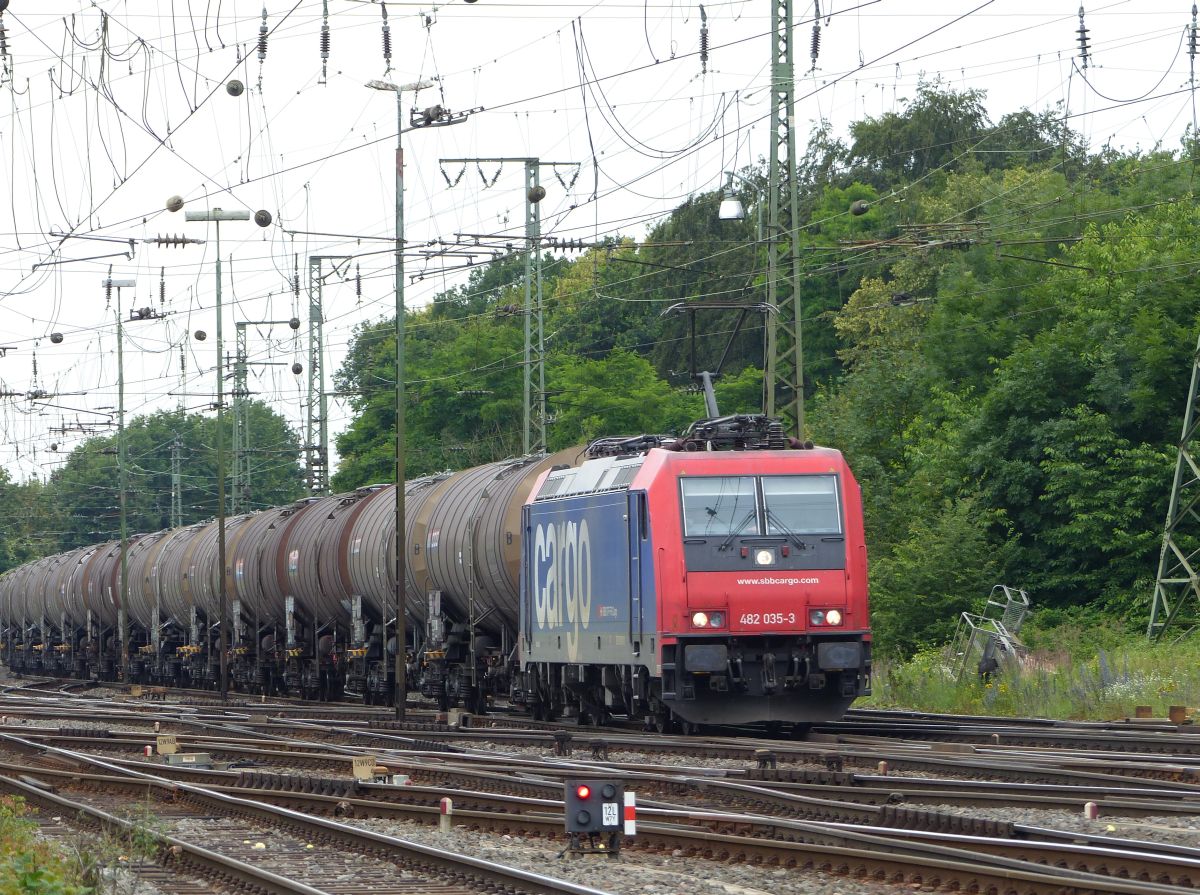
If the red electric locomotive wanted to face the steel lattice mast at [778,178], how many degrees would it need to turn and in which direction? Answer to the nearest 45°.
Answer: approximately 180°

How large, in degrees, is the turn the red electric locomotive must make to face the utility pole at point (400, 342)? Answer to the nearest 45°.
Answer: approximately 135° to its right

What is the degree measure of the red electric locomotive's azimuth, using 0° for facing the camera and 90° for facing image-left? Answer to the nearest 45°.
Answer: approximately 0°

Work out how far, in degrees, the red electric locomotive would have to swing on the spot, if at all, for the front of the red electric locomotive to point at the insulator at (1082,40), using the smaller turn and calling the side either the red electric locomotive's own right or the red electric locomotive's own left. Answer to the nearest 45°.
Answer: approximately 135° to the red electric locomotive's own left
